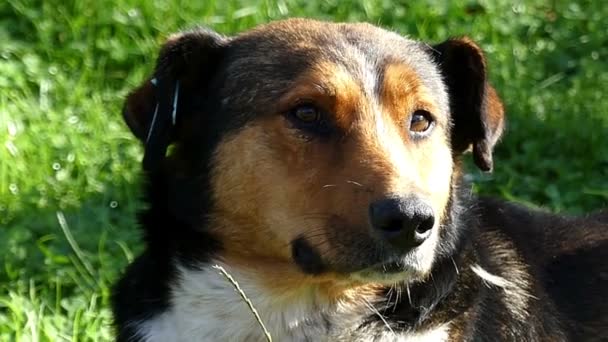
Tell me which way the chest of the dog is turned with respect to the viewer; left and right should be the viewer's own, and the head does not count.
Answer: facing the viewer and to the left of the viewer
